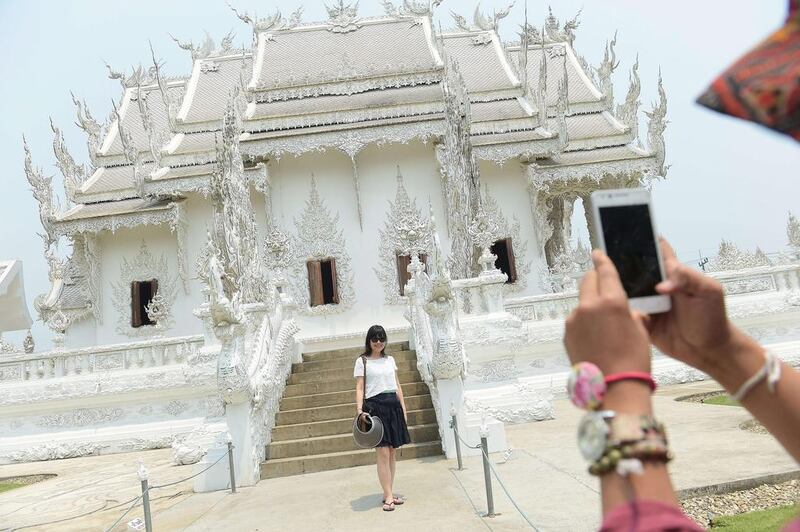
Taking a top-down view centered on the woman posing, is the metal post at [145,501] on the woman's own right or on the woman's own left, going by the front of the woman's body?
on the woman's own right

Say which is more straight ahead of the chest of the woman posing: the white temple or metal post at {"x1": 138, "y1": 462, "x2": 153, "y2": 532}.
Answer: the metal post

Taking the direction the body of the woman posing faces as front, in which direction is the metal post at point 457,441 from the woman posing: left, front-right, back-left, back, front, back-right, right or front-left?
back-left

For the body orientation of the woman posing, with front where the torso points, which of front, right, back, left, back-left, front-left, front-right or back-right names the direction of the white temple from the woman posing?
back

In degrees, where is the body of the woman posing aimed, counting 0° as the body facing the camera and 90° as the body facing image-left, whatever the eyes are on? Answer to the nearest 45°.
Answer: approximately 0°
